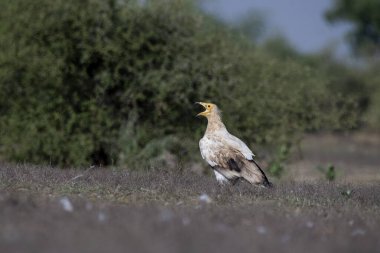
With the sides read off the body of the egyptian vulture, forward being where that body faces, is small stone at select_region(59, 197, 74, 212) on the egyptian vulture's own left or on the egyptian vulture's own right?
on the egyptian vulture's own left

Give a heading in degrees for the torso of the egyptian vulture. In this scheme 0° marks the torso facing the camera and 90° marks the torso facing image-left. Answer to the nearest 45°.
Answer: approximately 90°

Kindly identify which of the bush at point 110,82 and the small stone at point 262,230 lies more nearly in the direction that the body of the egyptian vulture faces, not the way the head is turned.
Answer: the bush

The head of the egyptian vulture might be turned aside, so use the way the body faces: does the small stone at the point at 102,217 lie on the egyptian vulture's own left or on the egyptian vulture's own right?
on the egyptian vulture's own left

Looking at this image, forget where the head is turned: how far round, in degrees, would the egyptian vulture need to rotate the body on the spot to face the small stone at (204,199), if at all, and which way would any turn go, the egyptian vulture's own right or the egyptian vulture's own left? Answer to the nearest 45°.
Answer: approximately 90° to the egyptian vulture's own left

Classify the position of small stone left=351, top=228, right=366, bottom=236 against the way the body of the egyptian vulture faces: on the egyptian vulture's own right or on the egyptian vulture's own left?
on the egyptian vulture's own left

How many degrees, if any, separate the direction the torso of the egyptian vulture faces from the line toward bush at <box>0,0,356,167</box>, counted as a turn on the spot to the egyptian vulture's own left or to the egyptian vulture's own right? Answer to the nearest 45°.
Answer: approximately 45° to the egyptian vulture's own right

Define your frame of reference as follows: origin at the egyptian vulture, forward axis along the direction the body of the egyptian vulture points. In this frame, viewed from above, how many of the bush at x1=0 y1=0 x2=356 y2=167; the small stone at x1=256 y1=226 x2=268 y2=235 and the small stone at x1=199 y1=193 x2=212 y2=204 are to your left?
2
